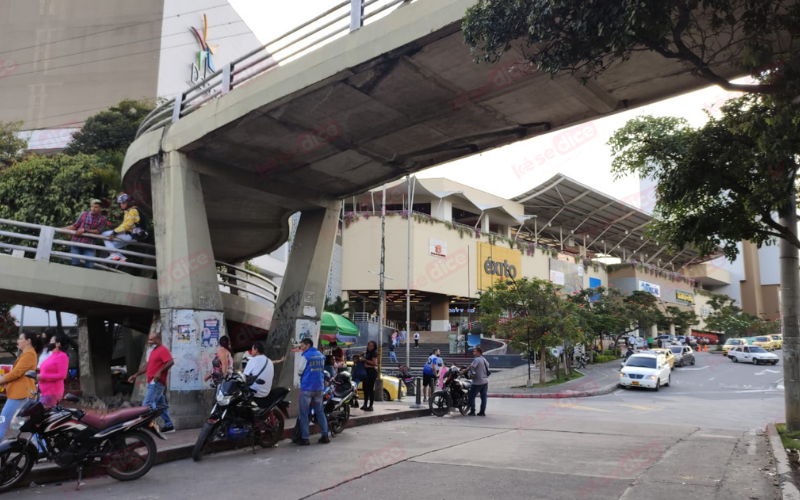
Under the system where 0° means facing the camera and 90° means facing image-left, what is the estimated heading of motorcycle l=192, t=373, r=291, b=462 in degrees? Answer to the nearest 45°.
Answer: approximately 45°

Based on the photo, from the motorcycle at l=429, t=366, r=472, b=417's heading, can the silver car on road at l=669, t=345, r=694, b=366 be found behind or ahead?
behind

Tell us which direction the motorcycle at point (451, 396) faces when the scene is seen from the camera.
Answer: facing the viewer and to the left of the viewer

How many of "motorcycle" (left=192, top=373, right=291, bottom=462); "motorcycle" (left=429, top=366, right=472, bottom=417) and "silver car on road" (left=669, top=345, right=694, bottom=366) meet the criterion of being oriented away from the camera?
0

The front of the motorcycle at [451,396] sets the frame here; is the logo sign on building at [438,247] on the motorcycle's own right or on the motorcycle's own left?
on the motorcycle's own right

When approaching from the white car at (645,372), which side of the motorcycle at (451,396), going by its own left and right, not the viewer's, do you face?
back

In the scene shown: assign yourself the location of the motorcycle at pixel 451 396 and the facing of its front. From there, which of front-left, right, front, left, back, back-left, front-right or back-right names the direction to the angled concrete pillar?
front-right

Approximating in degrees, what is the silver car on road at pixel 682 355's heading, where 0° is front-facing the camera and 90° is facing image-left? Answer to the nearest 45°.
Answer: approximately 45°

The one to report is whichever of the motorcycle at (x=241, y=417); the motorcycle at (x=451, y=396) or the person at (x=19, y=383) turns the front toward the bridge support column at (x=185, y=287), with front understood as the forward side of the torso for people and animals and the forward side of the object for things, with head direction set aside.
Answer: the motorcycle at (x=451, y=396)

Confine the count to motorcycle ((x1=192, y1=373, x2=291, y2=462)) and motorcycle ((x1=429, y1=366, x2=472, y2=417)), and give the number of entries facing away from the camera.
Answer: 0
